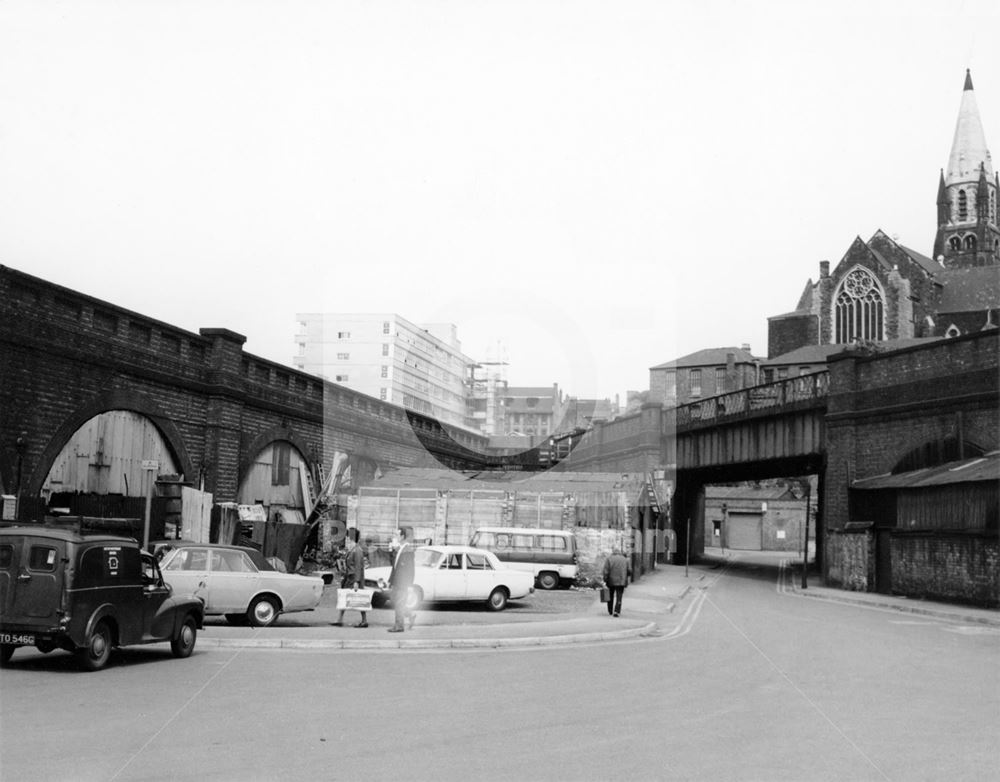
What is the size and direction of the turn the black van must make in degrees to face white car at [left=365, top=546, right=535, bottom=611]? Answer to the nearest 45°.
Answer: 0° — it already faces it

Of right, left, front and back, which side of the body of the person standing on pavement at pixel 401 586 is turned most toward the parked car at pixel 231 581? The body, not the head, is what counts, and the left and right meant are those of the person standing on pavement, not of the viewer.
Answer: front

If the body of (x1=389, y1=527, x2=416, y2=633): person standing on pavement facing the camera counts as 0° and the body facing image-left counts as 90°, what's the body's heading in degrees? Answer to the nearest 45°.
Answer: approximately 90°

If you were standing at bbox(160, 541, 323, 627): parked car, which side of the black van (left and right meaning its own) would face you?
front

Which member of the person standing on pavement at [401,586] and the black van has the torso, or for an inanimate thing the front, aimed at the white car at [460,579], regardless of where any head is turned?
the black van

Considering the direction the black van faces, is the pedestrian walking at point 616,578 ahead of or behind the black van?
ahead

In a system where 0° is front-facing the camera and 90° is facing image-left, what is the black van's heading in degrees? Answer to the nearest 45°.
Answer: approximately 225°

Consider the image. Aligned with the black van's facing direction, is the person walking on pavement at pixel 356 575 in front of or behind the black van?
in front

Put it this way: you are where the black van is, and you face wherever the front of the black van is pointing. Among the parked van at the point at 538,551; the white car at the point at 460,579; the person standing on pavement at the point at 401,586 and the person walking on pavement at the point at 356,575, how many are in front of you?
4

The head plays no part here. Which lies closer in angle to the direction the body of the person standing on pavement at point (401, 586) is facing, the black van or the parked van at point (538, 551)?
the black van
